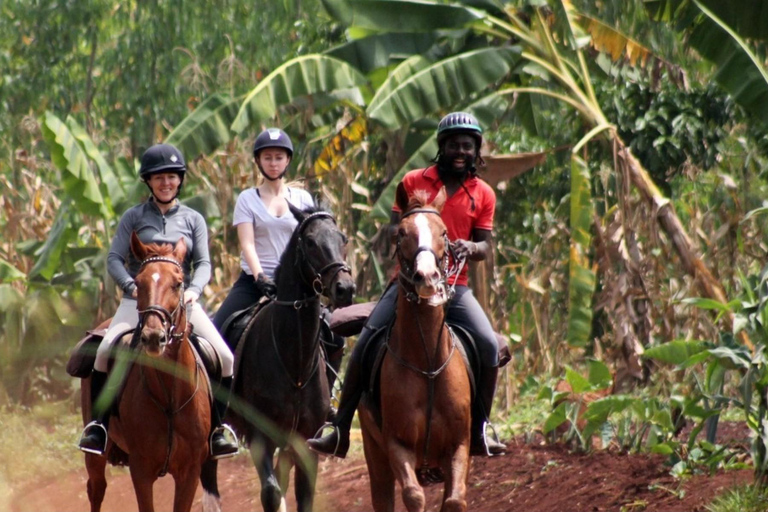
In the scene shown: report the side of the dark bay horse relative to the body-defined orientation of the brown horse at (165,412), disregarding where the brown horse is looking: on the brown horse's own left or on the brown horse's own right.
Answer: on the brown horse's own left

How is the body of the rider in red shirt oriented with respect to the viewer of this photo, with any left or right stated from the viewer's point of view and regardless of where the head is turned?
facing the viewer

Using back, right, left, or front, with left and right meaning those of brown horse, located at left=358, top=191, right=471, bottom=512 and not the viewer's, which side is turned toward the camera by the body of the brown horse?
front

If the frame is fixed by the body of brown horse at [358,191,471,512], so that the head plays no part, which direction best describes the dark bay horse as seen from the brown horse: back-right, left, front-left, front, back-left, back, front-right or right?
back-right

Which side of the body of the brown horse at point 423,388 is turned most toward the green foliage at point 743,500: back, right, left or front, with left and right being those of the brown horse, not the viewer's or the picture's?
left

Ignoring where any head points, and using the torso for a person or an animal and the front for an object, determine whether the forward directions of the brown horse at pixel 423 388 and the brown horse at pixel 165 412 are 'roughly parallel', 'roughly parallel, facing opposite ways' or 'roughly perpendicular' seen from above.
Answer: roughly parallel

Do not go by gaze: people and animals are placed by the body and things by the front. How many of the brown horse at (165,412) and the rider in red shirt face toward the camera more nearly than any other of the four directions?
2

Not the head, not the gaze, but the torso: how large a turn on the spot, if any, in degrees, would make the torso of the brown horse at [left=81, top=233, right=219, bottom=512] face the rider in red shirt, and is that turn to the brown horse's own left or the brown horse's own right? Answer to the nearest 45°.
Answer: approximately 90° to the brown horse's own left

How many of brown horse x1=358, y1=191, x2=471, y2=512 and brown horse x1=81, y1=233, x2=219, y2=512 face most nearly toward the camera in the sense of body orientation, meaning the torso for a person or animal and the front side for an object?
2

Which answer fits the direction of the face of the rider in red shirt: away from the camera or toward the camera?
toward the camera

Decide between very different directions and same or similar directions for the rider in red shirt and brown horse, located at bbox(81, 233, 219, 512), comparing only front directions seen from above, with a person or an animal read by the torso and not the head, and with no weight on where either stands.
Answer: same or similar directions

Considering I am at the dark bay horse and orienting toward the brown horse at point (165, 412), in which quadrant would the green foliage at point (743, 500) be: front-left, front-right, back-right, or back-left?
back-left
